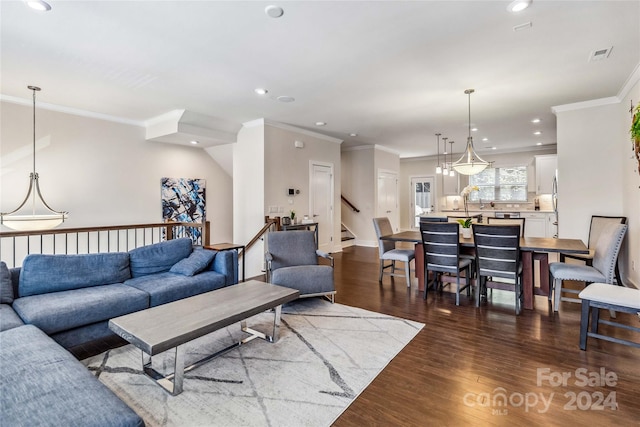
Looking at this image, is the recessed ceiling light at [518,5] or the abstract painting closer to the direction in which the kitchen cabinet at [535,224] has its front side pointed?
the recessed ceiling light

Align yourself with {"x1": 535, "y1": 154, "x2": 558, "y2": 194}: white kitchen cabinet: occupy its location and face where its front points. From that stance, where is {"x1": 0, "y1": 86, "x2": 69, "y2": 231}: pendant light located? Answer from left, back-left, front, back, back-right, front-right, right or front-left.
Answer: front-right

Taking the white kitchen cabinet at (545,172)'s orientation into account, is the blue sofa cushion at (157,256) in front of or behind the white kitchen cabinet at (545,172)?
in front

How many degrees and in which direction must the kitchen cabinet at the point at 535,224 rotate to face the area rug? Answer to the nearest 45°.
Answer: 0° — it already faces it

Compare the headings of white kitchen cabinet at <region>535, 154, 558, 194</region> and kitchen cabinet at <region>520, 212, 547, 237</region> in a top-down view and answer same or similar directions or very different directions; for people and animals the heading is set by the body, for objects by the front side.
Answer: same or similar directions

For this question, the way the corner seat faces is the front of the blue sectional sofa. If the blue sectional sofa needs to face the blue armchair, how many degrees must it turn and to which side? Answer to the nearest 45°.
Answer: approximately 45° to its left

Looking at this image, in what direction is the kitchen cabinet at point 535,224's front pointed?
toward the camera

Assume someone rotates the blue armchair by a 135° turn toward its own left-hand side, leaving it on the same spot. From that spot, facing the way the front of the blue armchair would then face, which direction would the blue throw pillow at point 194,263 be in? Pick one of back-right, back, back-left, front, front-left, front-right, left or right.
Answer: back-left

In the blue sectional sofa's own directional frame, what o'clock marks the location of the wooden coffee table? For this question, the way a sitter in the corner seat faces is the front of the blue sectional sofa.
The wooden coffee table is roughly at 12 o'clock from the blue sectional sofa.

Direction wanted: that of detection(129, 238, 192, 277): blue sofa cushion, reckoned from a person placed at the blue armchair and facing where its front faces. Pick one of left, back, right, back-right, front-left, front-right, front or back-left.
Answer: right

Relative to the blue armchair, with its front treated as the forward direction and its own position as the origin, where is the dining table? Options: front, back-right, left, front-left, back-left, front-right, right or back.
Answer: left
